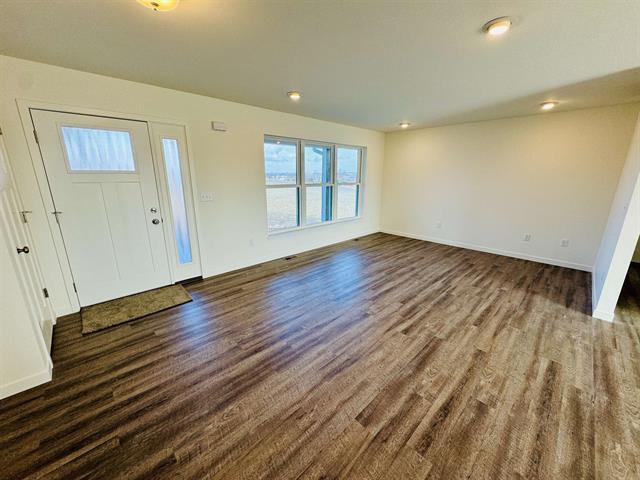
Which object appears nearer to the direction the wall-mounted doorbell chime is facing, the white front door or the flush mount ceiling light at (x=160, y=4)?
the flush mount ceiling light

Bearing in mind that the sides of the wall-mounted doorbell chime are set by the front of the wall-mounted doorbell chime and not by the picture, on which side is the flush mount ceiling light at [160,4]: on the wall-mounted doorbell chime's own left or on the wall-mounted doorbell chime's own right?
on the wall-mounted doorbell chime's own right

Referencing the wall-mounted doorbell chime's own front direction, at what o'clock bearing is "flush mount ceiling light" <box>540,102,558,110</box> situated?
The flush mount ceiling light is roughly at 11 o'clock from the wall-mounted doorbell chime.

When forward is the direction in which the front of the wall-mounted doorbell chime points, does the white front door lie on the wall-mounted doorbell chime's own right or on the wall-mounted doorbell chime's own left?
on the wall-mounted doorbell chime's own right

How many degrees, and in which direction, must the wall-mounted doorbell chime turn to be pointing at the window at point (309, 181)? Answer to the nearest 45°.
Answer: approximately 90° to its left

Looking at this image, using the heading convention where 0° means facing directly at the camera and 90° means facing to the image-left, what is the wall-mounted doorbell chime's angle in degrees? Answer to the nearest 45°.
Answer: approximately 315°
